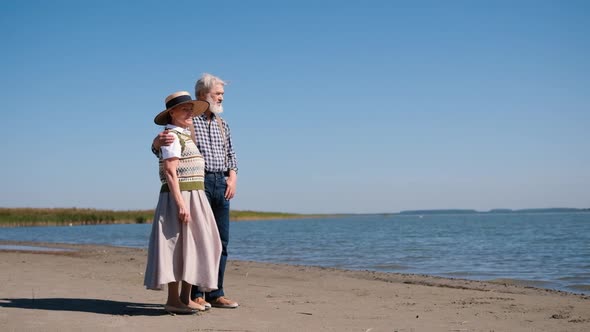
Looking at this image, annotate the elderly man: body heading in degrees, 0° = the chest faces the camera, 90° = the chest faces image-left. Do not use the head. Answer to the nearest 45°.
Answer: approximately 315°

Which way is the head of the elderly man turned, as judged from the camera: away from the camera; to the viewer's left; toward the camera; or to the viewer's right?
to the viewer's right
